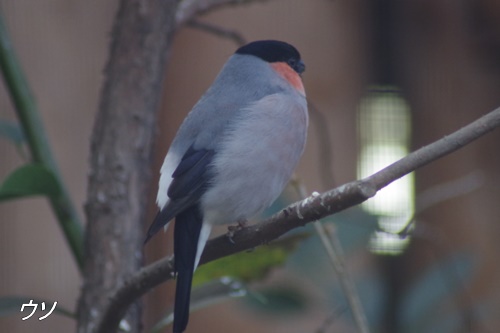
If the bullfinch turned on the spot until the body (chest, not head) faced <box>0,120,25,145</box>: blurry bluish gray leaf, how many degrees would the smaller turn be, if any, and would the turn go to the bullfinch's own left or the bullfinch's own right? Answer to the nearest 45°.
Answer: approximately 135° to the bullfinch's own left

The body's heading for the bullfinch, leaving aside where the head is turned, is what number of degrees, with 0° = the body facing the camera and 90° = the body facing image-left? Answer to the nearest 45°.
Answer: approximately 270°
